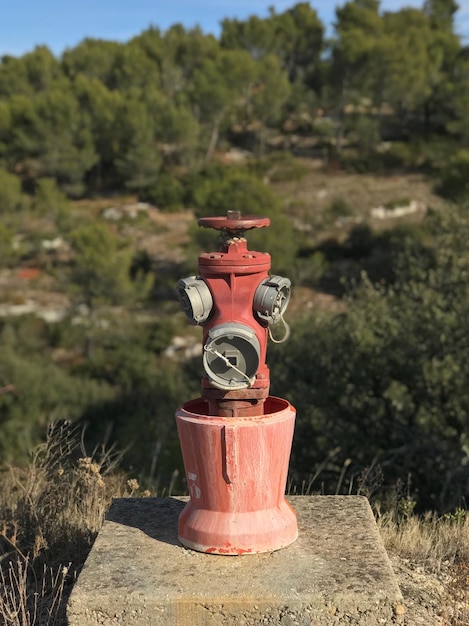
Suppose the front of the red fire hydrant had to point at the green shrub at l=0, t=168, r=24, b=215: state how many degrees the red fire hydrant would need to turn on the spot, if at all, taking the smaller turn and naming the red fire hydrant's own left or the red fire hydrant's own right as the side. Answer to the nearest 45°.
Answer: approximately 180°

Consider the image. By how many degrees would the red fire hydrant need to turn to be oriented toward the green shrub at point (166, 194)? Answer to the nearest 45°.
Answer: approximately 180°

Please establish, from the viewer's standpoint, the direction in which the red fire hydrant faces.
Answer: facing the viewer

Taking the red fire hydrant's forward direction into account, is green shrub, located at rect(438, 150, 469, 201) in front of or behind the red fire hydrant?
behind

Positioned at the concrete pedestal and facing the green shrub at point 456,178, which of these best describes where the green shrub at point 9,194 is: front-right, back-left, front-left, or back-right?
front-left
